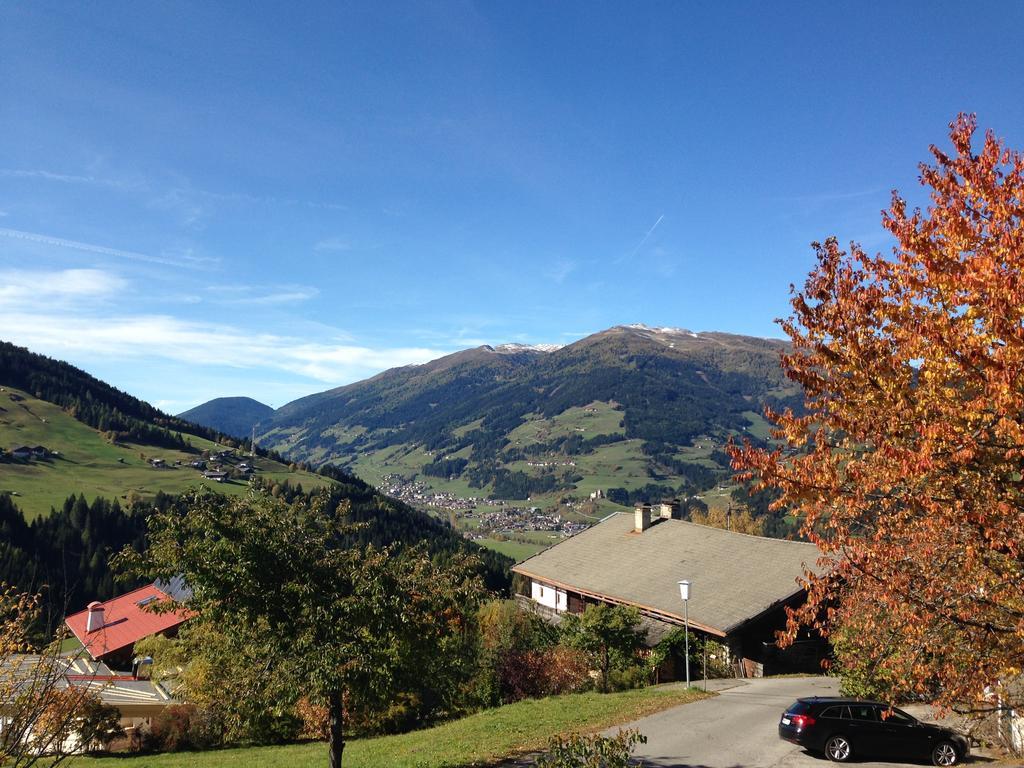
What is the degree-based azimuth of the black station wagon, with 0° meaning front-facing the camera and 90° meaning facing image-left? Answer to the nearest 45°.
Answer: approximately 270°

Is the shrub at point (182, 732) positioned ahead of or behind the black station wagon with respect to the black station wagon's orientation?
behind
